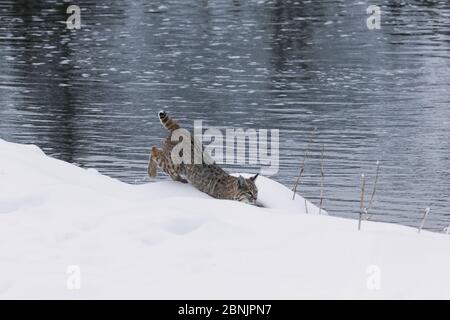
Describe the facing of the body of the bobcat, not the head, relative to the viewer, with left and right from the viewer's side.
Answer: facing to the right of the viewer
